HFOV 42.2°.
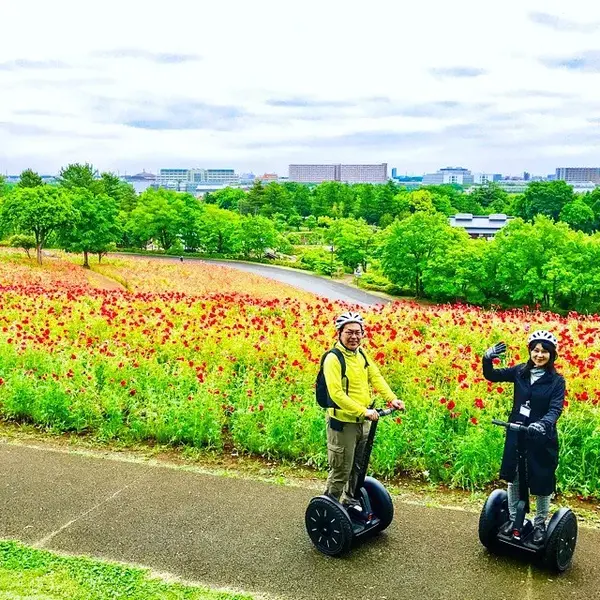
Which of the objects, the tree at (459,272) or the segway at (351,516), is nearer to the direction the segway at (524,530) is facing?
the segway

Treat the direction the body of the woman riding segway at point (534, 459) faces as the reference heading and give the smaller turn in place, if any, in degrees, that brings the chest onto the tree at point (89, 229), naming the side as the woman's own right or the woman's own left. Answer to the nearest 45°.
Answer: approximately 90° to the woman's own right

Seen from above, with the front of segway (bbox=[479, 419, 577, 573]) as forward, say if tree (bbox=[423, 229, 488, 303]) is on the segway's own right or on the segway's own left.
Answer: on the segway's own right

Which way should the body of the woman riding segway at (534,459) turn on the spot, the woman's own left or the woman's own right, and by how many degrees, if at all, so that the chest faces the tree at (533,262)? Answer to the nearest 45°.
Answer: approximately 135° to the woman's own right

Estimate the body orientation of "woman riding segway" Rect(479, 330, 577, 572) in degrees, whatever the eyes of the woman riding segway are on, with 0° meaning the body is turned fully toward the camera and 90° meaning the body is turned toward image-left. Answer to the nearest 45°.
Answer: approximately 45°

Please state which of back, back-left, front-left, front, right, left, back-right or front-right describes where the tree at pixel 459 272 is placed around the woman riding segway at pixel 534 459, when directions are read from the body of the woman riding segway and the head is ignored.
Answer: back-right

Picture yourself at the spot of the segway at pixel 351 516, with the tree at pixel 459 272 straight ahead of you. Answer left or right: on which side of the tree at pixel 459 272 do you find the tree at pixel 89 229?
left

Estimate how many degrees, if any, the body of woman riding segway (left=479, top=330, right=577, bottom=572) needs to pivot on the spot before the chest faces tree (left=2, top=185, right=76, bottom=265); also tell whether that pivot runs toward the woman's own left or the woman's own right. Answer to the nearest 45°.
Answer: approximately 90° to the woman's own right

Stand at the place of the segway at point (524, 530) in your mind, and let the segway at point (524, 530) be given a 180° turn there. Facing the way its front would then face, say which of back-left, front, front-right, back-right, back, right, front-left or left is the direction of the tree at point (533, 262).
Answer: front-left

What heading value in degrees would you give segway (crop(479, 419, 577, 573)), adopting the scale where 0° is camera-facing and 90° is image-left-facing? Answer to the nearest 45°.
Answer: approximately 45°
